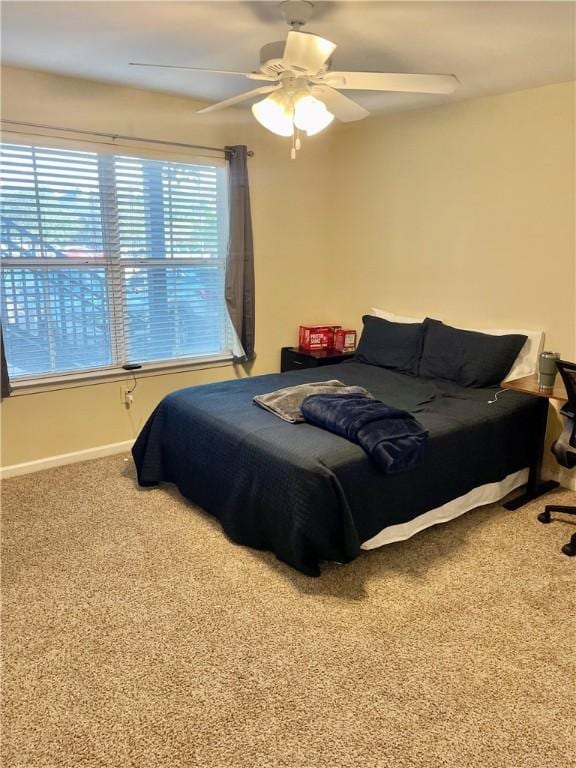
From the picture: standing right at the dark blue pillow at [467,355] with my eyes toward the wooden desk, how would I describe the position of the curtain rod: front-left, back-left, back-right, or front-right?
back-right

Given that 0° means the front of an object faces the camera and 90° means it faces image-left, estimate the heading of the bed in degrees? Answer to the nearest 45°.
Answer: approximately 45°

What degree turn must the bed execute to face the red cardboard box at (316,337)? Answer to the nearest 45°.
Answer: approximately 135° to its right

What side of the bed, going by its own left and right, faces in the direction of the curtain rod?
right

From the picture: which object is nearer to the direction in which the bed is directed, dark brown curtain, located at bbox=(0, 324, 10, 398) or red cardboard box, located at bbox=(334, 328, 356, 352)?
the dark brown curtain

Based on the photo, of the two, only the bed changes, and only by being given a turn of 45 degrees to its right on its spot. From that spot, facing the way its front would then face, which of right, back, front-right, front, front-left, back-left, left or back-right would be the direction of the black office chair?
back
